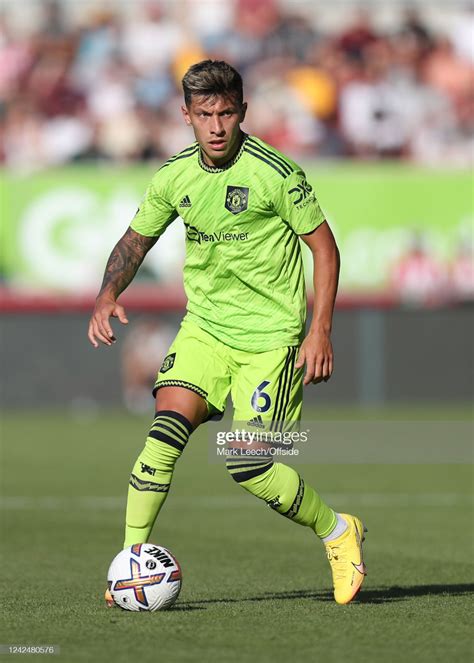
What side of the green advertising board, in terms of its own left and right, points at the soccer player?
front

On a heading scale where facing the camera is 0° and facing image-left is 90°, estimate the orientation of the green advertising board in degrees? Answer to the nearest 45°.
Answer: approximately 0°

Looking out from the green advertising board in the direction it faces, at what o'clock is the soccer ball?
The soccer ball is roughly at 12 o'clock from the green advertising board.
